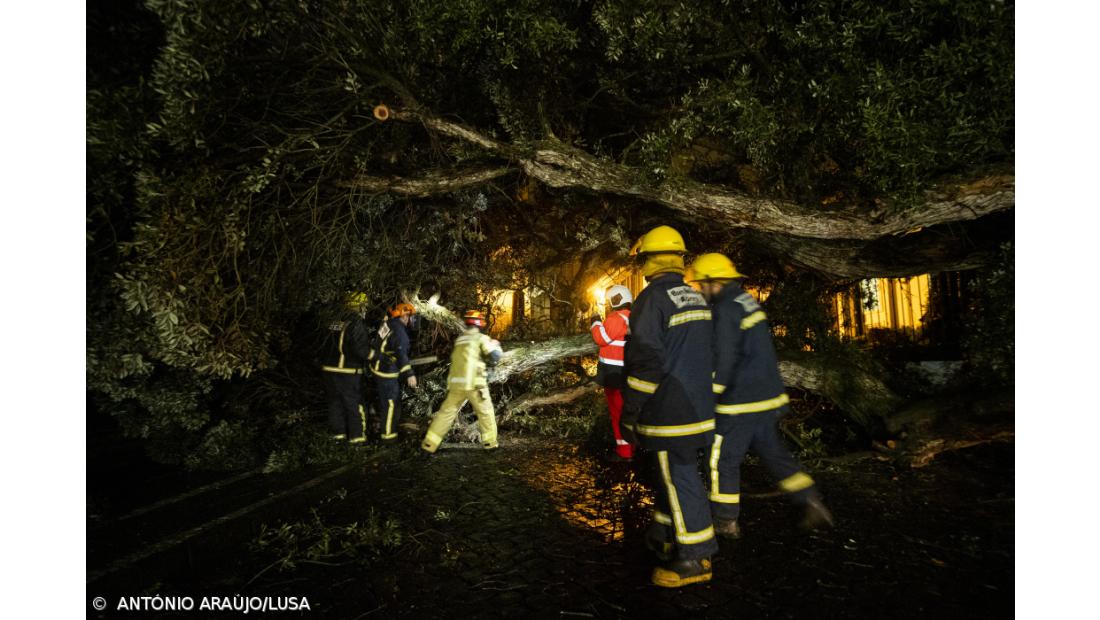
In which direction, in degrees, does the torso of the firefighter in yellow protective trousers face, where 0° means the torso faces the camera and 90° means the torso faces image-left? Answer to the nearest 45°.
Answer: approximately 225°

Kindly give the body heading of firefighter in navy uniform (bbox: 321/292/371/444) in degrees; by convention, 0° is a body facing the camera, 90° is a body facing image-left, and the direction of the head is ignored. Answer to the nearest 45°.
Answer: approximately 225°

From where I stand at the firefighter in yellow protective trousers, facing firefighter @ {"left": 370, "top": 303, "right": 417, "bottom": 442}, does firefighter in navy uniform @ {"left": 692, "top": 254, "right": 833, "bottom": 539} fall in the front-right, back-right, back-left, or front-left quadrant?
back-left

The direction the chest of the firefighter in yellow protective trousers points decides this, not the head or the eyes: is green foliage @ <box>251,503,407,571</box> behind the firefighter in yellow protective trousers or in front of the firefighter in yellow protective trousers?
behind

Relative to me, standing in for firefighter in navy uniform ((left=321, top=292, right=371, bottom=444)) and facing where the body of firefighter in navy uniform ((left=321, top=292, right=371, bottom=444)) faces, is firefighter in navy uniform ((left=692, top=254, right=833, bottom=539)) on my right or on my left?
on my right

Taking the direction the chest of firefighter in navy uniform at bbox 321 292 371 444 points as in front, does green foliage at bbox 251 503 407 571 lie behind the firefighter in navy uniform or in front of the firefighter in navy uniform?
behind

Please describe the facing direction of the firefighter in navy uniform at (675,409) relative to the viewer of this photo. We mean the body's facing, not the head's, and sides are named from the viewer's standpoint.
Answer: facing away from the viewer and to the left of the viewer

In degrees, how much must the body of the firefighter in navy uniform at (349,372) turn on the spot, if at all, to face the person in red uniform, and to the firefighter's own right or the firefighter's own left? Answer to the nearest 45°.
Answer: approximately 90° to the firefighter's own right
